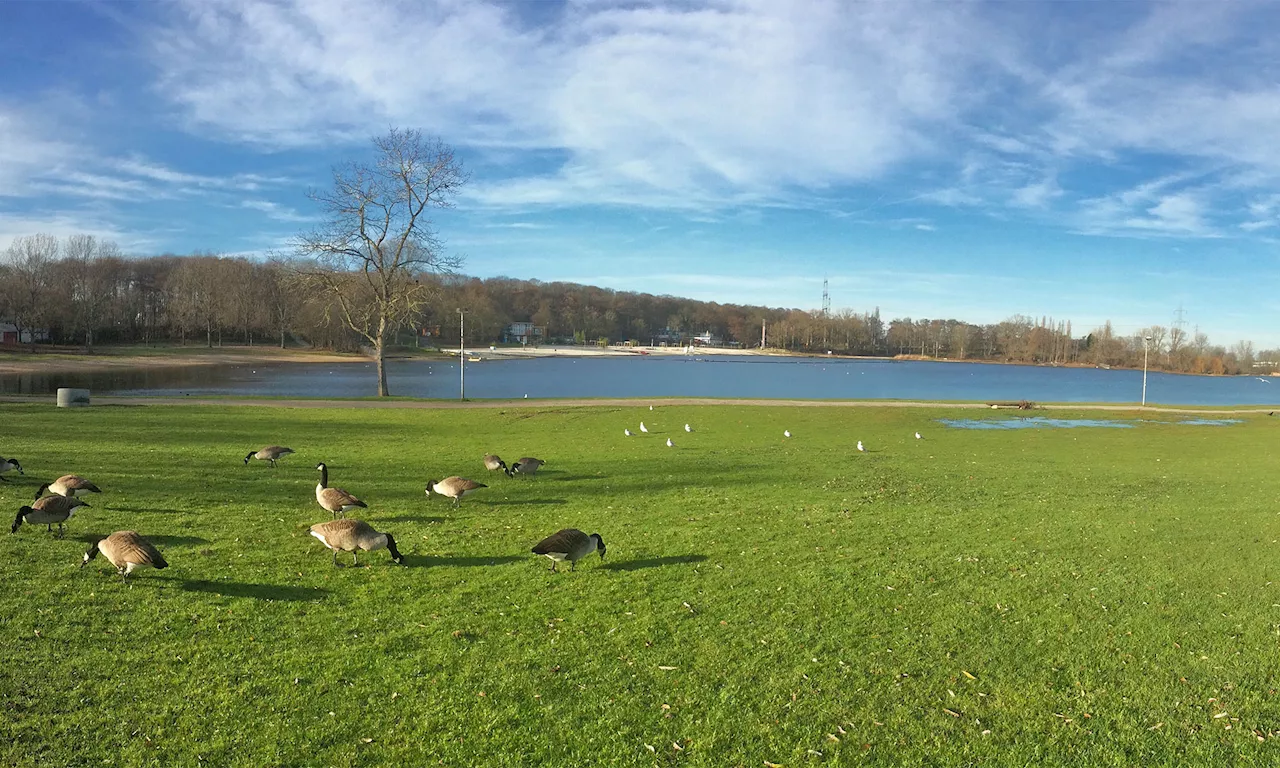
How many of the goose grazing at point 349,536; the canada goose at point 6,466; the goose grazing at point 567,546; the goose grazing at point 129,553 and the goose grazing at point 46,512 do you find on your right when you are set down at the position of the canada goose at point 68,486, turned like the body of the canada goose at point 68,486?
1

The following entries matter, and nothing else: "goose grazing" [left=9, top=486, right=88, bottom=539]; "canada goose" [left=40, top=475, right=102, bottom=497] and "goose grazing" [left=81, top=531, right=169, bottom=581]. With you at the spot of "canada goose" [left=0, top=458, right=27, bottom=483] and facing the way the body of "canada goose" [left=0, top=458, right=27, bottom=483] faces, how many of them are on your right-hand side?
3

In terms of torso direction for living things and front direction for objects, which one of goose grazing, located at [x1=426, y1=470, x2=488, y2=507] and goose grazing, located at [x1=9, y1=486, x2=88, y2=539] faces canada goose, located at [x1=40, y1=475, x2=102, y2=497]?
goose grazing, located at [x1=426, y1=470, x2=488, y2=507]

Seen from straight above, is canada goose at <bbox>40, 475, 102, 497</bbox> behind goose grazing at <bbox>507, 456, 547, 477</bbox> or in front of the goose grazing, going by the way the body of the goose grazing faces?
in front

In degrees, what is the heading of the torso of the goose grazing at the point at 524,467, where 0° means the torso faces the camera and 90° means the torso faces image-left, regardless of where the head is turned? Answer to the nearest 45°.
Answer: approximately 90°

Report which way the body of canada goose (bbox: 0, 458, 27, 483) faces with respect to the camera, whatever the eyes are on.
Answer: to the viewer's right

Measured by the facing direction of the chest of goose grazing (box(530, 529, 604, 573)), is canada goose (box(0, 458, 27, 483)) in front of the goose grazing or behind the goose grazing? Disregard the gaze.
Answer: behind

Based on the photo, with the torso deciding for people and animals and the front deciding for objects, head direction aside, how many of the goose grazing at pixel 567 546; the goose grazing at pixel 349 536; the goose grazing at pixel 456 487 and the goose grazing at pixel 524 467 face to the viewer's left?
2

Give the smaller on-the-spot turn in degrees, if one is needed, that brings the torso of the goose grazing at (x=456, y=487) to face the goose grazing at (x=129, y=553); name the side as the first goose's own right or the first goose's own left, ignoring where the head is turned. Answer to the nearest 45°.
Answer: approximately 45° to the first goose's own left

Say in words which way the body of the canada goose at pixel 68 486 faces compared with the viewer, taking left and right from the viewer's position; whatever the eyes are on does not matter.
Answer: facing to the left of the viewer

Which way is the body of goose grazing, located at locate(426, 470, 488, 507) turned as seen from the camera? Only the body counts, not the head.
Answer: to the viewer's left

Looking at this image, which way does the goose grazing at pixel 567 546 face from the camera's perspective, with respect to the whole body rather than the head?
to the viewer's right

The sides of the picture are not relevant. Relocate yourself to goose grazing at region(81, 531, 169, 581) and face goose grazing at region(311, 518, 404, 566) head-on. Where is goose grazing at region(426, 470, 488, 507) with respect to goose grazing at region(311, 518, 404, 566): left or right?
left

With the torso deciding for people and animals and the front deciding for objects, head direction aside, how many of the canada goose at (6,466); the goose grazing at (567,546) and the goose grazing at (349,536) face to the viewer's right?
3

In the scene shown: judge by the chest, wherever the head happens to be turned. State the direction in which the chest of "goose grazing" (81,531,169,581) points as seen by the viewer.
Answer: to the viewer's left

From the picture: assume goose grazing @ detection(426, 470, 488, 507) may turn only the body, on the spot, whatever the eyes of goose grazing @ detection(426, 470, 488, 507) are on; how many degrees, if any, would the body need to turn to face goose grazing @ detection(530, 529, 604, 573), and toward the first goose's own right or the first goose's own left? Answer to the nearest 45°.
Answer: approximately 90° to the first goose's own left

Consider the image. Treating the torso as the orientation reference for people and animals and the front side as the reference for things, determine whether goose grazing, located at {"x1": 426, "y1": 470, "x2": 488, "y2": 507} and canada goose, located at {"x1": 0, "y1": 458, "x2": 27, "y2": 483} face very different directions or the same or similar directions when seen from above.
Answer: very different directions

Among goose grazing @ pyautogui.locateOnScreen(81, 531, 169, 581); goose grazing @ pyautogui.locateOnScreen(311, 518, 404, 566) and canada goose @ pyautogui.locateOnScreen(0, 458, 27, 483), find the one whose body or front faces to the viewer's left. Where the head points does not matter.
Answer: goose grazing @ pyautogui.locateOnScreen(81, 531, 169, 581)

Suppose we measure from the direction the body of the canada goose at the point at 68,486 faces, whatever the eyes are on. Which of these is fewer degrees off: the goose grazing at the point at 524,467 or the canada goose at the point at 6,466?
the canada goose
